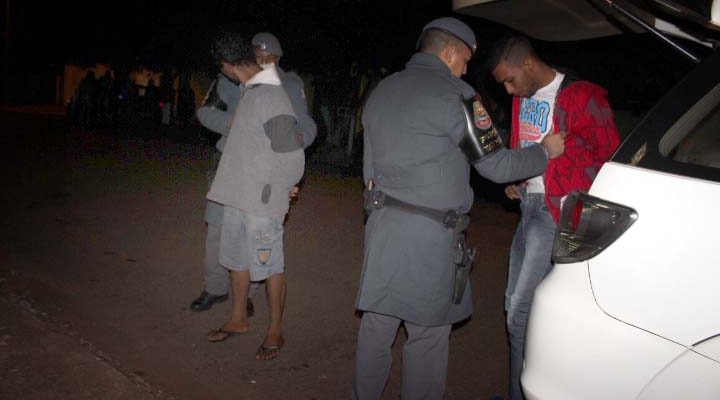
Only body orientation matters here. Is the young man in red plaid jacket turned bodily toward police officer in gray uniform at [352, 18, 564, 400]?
yes

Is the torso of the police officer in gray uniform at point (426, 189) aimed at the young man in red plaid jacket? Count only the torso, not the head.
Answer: yes

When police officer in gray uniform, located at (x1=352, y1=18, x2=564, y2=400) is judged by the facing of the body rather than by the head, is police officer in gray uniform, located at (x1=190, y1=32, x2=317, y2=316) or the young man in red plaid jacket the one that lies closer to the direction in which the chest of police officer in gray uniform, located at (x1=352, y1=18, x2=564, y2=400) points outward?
the young man in red plaid jacket

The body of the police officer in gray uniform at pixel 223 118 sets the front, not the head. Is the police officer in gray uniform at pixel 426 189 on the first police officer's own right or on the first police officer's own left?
on the first police officer's own left

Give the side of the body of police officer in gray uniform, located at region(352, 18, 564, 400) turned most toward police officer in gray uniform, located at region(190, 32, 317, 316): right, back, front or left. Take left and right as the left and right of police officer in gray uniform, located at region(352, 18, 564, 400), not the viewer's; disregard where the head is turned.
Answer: left

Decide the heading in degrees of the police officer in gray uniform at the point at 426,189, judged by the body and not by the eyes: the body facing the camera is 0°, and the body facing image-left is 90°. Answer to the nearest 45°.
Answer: approximately 225°

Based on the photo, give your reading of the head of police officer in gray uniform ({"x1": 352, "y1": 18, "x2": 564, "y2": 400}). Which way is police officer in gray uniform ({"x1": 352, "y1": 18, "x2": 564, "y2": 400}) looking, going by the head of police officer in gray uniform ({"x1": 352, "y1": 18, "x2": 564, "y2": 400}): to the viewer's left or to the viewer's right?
to the viewer's right

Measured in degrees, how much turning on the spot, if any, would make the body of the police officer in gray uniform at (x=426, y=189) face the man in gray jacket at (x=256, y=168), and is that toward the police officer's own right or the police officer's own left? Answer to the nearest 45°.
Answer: approximately 90° to the police officer's own left
